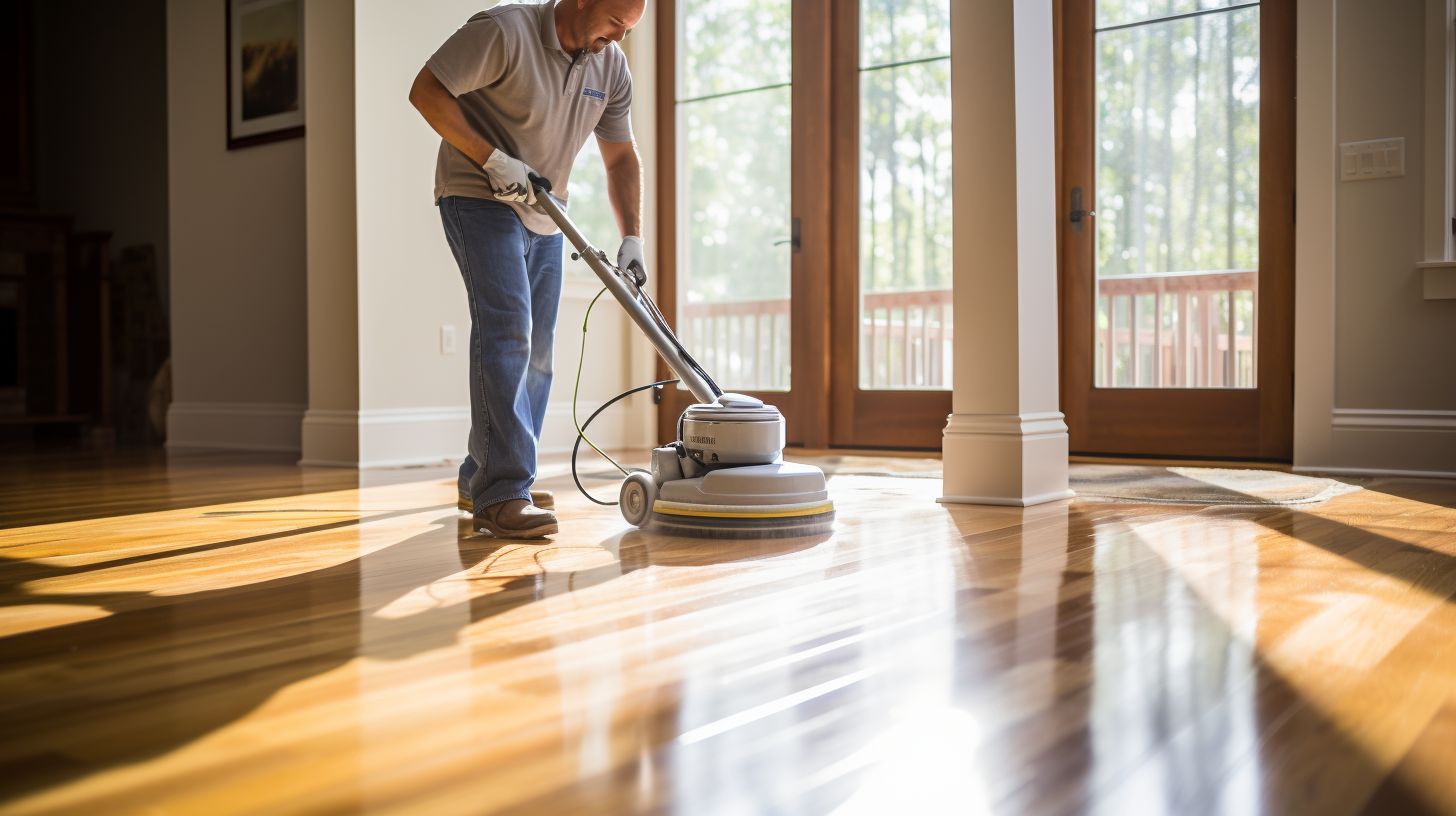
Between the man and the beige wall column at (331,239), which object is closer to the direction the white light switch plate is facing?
the man

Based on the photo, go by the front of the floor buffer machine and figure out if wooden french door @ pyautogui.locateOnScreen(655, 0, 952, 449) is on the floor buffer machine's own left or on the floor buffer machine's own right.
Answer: on the floor buffer machine's own left

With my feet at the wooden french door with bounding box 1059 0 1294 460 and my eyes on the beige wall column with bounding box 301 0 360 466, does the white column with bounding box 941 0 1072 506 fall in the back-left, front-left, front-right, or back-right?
front-left

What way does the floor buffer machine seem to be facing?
to the viewer's right

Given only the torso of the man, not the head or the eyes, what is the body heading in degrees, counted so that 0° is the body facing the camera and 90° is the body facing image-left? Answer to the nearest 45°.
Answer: approximately 315°

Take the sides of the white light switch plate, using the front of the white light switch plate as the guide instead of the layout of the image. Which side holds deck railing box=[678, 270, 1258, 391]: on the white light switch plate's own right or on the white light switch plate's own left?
on the white light switch plate's own right

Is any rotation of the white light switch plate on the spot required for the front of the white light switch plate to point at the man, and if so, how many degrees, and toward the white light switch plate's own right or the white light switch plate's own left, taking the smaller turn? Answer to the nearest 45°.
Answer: approximately 45° to the white light switch plate's own right

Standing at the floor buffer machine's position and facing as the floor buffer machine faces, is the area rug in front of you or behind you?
in front

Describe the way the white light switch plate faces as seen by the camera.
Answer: facing the viewer

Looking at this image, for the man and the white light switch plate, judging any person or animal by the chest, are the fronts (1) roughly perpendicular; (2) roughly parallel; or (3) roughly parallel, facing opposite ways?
roughly perpendicular

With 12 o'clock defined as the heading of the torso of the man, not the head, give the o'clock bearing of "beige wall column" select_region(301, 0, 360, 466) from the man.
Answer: The beige wall column is roughly at 7 o'clock from the man.
